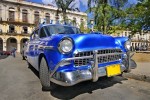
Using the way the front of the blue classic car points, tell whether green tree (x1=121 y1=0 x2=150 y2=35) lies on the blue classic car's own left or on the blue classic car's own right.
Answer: on the blue classic car's own left

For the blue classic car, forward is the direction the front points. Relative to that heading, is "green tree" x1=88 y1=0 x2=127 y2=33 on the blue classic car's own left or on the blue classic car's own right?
on the blue classic car's own left

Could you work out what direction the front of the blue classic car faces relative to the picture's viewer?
facing the viewer and to the right of the viewer
